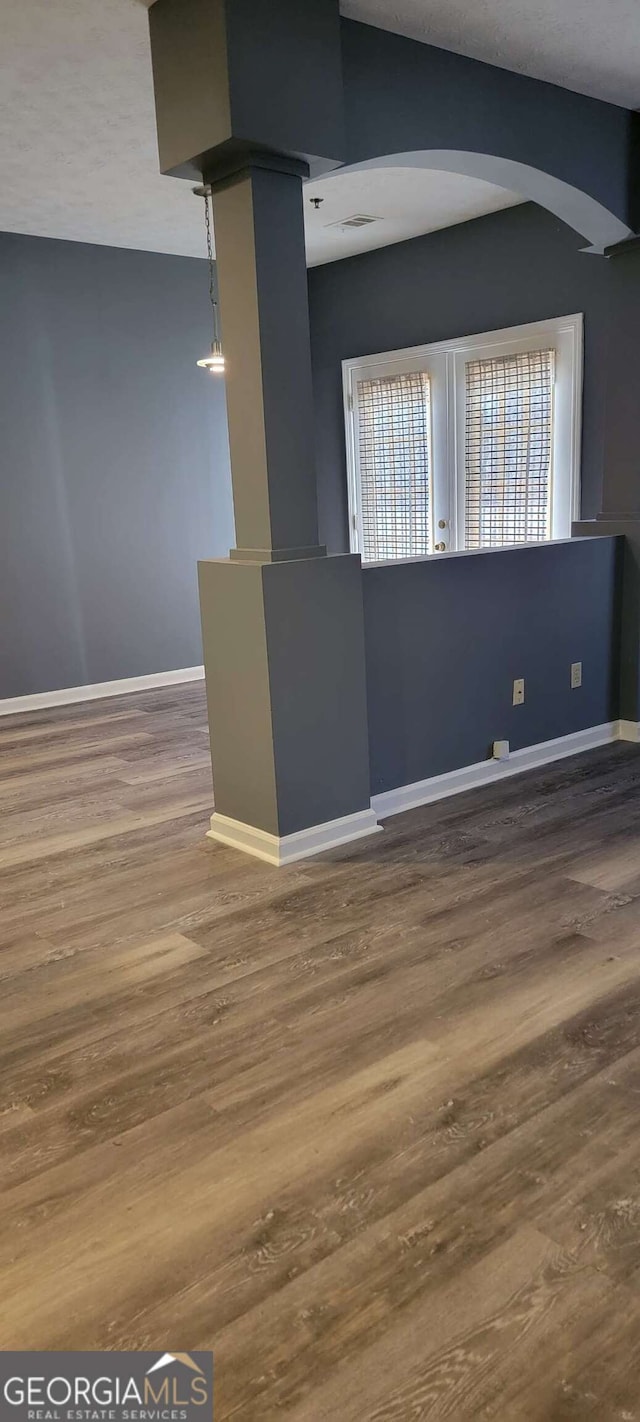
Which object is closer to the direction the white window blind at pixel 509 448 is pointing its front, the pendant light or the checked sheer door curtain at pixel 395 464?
the pendant light

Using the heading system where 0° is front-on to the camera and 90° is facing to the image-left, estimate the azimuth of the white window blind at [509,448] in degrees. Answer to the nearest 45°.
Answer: approximately 45°

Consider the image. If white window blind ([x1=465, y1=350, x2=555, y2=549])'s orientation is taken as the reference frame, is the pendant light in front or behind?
in front

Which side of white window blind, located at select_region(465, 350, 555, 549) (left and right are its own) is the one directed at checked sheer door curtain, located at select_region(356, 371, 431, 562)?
right
